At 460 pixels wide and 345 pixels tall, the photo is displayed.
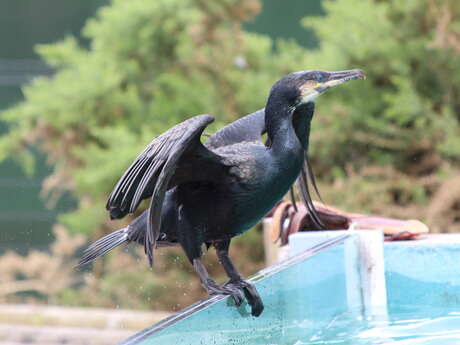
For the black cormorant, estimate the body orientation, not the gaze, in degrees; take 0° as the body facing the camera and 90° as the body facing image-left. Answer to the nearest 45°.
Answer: approximately 270°
